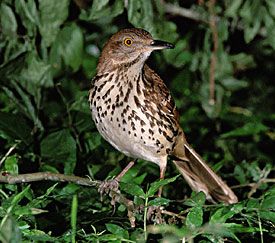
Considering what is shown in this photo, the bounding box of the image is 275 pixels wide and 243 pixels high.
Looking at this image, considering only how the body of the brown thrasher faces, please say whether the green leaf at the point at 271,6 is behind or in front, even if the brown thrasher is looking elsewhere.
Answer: behind

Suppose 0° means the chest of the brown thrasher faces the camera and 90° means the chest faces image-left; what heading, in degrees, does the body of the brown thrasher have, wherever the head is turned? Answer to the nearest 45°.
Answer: approximately 45°

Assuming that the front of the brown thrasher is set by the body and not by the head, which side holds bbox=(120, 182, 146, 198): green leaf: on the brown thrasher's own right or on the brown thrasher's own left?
on the brown thrasher's own left

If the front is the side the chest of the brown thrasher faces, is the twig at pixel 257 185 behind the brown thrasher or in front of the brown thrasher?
behind

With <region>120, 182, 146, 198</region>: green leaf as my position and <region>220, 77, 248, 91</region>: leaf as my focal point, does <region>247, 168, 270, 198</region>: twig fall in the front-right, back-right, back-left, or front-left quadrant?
front-right

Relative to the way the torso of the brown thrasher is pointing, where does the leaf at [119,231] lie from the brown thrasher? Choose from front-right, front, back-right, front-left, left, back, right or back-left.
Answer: front-left

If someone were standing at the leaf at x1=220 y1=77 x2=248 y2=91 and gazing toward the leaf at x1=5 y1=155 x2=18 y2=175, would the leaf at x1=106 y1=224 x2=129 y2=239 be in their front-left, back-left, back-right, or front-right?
front-left

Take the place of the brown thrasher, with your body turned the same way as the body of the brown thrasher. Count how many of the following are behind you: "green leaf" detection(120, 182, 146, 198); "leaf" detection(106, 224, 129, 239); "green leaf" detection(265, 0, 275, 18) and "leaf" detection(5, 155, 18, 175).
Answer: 1

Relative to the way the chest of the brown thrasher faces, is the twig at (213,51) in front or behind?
behind

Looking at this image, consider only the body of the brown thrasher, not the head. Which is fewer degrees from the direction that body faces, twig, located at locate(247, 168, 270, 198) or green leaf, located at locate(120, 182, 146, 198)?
the green leaf

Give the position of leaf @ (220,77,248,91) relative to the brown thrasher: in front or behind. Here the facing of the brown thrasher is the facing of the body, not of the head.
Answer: behind

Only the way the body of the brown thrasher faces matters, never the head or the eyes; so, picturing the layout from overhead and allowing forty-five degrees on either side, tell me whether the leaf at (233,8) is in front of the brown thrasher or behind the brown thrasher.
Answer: behind
